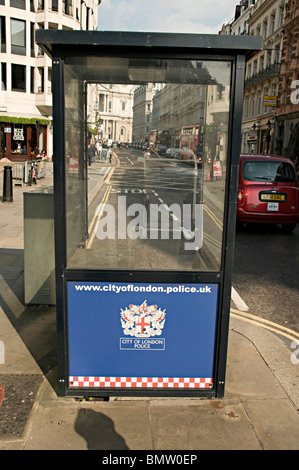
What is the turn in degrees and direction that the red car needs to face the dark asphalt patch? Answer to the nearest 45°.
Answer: approximately 180°

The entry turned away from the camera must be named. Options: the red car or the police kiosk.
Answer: the red car

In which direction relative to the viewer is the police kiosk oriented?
toward the camera

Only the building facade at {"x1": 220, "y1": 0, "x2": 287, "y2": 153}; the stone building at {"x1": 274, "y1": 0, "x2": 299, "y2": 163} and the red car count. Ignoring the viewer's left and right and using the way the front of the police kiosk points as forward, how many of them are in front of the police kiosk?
0

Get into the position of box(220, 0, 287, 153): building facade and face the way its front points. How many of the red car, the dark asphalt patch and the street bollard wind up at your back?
0

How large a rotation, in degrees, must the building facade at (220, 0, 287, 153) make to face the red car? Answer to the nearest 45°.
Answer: approximately 45° to its left

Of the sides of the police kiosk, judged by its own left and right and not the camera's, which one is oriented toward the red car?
back

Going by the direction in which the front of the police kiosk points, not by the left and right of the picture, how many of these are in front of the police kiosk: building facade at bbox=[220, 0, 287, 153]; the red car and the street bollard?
0

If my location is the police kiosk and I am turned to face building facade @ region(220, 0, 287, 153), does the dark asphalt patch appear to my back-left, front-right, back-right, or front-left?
back-left

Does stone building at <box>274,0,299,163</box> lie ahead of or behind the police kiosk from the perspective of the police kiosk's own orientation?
behind

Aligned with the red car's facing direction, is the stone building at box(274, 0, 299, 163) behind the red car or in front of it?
in front

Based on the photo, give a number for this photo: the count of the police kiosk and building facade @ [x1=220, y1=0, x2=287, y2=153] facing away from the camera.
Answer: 0

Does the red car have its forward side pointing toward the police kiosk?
no

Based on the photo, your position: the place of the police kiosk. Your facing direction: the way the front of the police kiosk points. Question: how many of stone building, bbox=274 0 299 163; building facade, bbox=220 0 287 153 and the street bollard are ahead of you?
0

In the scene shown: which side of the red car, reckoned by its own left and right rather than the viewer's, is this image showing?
back

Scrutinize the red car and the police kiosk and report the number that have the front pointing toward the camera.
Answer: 1

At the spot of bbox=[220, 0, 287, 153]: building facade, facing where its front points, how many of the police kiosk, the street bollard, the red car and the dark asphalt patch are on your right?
0

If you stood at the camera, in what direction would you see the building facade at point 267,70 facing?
facing the viewer and to the left of the viewer

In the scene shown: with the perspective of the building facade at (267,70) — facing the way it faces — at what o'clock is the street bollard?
The street bollard is roughly at 11 o'clock from the building facade.
